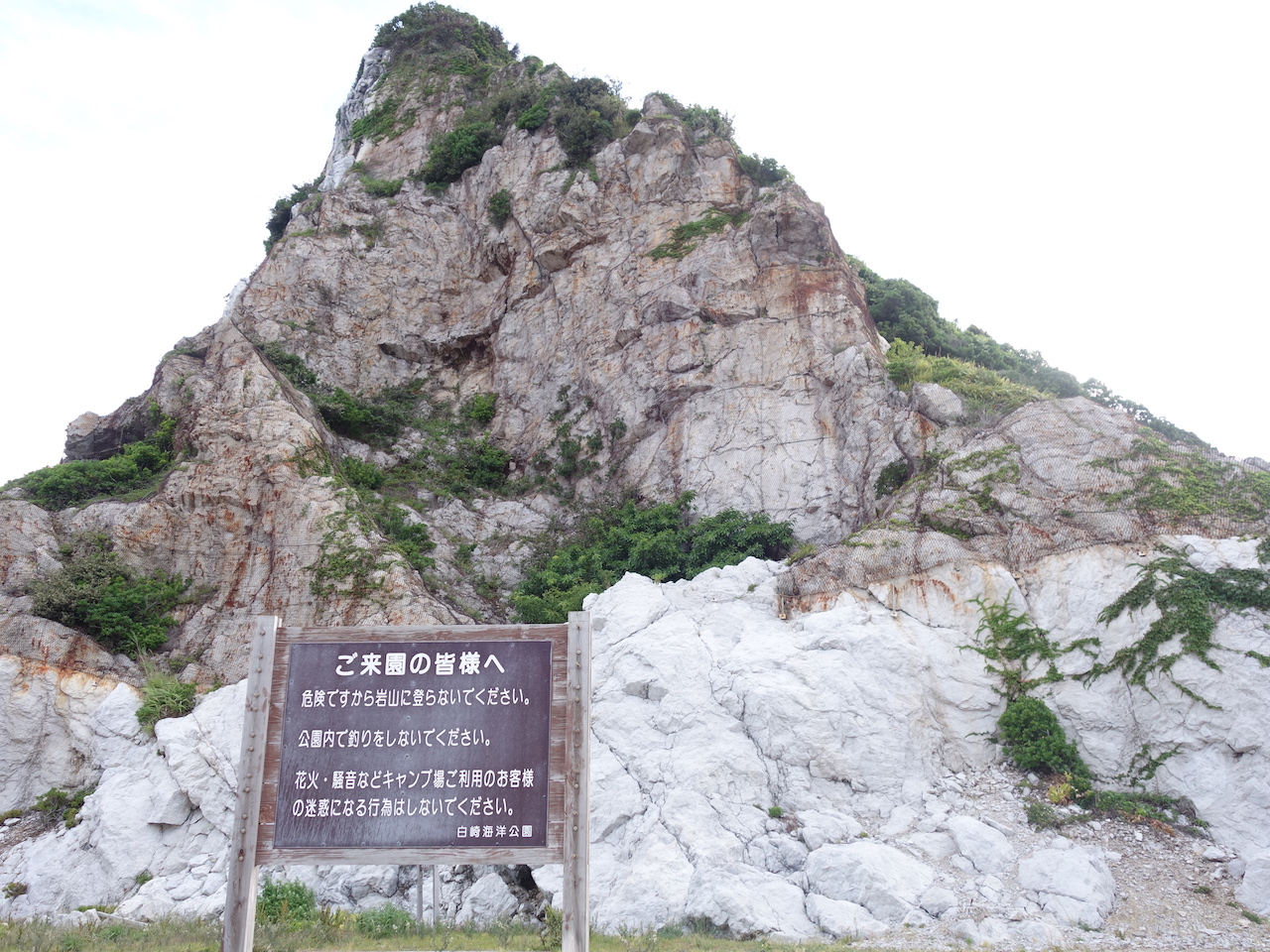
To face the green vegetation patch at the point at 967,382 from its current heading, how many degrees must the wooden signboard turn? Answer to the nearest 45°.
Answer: approximately 135° to its left

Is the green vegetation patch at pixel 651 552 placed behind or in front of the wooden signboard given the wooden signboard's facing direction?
behind

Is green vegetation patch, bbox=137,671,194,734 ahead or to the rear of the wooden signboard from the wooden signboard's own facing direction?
to the rear

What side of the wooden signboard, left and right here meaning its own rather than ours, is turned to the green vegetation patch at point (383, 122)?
back

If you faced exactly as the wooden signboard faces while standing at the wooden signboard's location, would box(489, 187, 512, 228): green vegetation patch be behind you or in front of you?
behind

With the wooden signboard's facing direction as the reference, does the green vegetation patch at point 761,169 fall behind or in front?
behind

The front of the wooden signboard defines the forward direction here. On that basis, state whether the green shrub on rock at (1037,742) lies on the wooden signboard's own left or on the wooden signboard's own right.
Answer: on the wooden signboard's own left

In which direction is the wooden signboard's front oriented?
toward the camera
